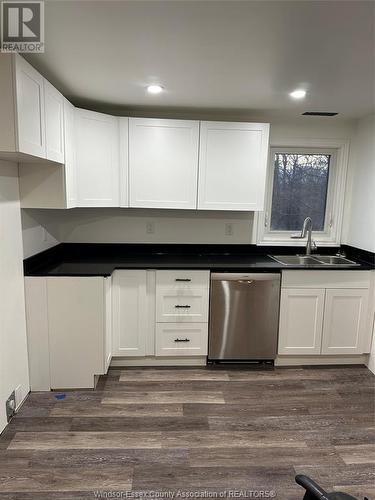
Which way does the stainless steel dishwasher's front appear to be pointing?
toward the camera

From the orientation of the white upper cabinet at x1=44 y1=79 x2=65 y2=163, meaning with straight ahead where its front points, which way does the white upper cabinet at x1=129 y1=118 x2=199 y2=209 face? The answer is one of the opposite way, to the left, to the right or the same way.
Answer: to the right

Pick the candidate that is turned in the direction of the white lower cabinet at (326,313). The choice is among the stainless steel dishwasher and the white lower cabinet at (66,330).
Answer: the white lower cabinet at (66,330)

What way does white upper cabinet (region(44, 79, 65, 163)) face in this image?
to the viewer's right

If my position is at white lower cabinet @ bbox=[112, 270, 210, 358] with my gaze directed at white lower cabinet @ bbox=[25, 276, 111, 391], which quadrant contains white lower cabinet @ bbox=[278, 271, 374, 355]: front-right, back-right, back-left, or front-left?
back-left

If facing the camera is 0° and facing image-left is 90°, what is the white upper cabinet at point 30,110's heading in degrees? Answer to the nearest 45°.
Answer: approximately 270°

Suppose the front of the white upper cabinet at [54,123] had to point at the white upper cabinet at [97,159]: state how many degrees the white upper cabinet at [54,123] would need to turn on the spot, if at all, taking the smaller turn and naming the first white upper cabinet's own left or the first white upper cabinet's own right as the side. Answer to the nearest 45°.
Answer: approximately 45° to the first white upper cabinet's own left

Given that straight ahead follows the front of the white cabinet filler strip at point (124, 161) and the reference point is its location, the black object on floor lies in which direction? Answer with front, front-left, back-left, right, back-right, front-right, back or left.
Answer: front

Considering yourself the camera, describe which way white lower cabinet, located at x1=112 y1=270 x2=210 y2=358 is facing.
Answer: facing the viewer

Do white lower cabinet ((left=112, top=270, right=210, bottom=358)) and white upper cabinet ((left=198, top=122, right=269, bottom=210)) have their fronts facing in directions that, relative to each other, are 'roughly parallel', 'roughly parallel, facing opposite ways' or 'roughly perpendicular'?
roughly parallel

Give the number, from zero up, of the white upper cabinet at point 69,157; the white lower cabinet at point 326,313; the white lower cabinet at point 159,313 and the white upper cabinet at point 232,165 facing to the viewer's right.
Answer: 1

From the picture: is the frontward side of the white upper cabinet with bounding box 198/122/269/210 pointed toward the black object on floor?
yes
